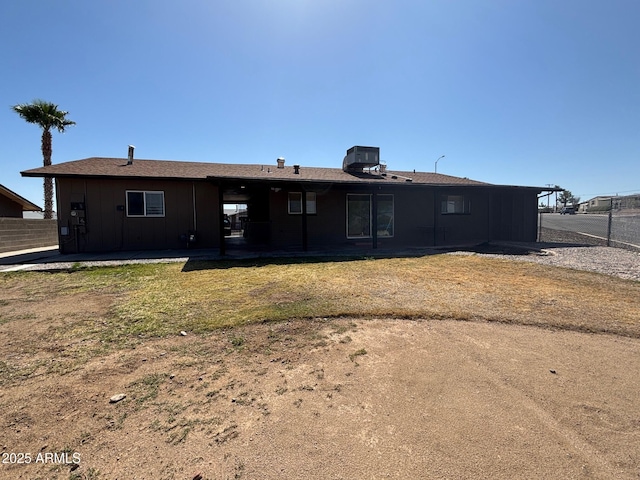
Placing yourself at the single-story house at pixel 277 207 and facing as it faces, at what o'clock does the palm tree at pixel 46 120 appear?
The palm tree is roughly at 10 o'clock from the single-story house.

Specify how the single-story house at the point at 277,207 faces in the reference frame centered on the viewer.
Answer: facing away from the viewer

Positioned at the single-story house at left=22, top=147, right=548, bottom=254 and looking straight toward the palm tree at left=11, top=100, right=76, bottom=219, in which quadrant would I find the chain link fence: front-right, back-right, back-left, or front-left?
back-right

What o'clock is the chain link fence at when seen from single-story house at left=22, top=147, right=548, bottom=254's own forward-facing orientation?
The chain link fence is roughly at 3 o'clock from the single-story house.
